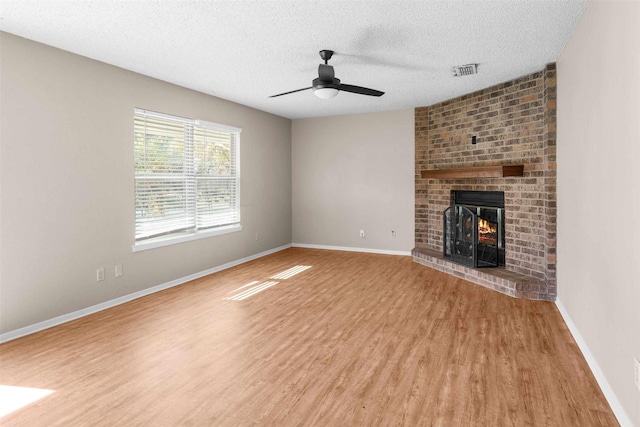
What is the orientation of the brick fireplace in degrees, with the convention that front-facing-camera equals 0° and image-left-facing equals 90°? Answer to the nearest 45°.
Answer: approximately 45°

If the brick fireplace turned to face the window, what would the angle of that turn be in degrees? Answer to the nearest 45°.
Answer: approximately 45° to its right
